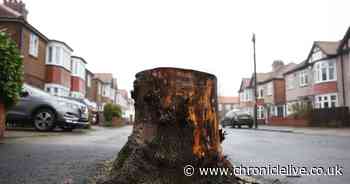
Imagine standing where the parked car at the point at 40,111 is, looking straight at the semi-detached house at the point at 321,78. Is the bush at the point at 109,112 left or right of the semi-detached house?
left

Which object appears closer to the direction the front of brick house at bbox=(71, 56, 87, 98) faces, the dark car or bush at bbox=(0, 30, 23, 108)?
the dark car

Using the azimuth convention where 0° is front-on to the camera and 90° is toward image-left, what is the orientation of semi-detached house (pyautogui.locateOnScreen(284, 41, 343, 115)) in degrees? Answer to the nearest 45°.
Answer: approximately 45°

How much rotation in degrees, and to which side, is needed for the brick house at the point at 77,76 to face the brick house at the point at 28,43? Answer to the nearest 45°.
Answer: approximately 45° to its right

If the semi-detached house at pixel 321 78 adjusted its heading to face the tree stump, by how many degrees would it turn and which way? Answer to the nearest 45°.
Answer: approximately 45° to its left

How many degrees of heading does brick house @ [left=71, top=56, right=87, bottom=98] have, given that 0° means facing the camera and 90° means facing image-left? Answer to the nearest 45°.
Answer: approximately 315°

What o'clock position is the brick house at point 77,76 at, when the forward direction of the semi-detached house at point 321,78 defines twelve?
The brick house is roughly at 1 o'clock from the semi-detached house.

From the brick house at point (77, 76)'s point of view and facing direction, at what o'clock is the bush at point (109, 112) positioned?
The bush is roughly at 10 o'clock from the brick house.
